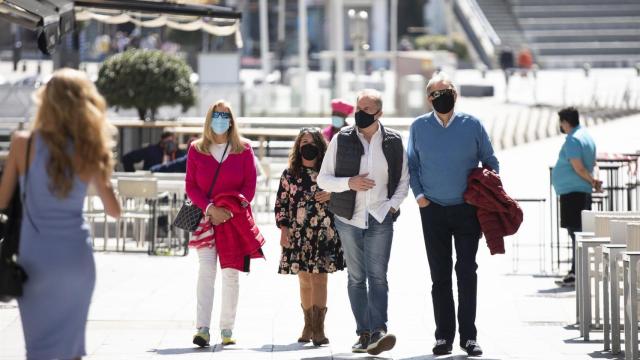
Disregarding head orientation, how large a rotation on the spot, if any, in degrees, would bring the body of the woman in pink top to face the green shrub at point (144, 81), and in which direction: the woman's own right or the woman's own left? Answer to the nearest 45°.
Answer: approximately 180°

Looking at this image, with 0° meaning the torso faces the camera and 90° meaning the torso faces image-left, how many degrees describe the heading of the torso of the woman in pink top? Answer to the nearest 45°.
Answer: approximately 0°

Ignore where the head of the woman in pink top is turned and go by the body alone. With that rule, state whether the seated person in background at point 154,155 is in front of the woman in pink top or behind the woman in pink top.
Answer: behind

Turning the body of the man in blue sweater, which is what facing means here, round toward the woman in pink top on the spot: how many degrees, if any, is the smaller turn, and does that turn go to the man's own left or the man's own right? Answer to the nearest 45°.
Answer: approximately 90° to the man's own right

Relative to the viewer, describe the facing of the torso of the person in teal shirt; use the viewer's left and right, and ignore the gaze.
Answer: facing to the left of the viewer

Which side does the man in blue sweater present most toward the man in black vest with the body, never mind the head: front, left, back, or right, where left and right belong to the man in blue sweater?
right

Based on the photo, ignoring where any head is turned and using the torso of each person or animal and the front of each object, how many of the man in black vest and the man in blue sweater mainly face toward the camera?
2
